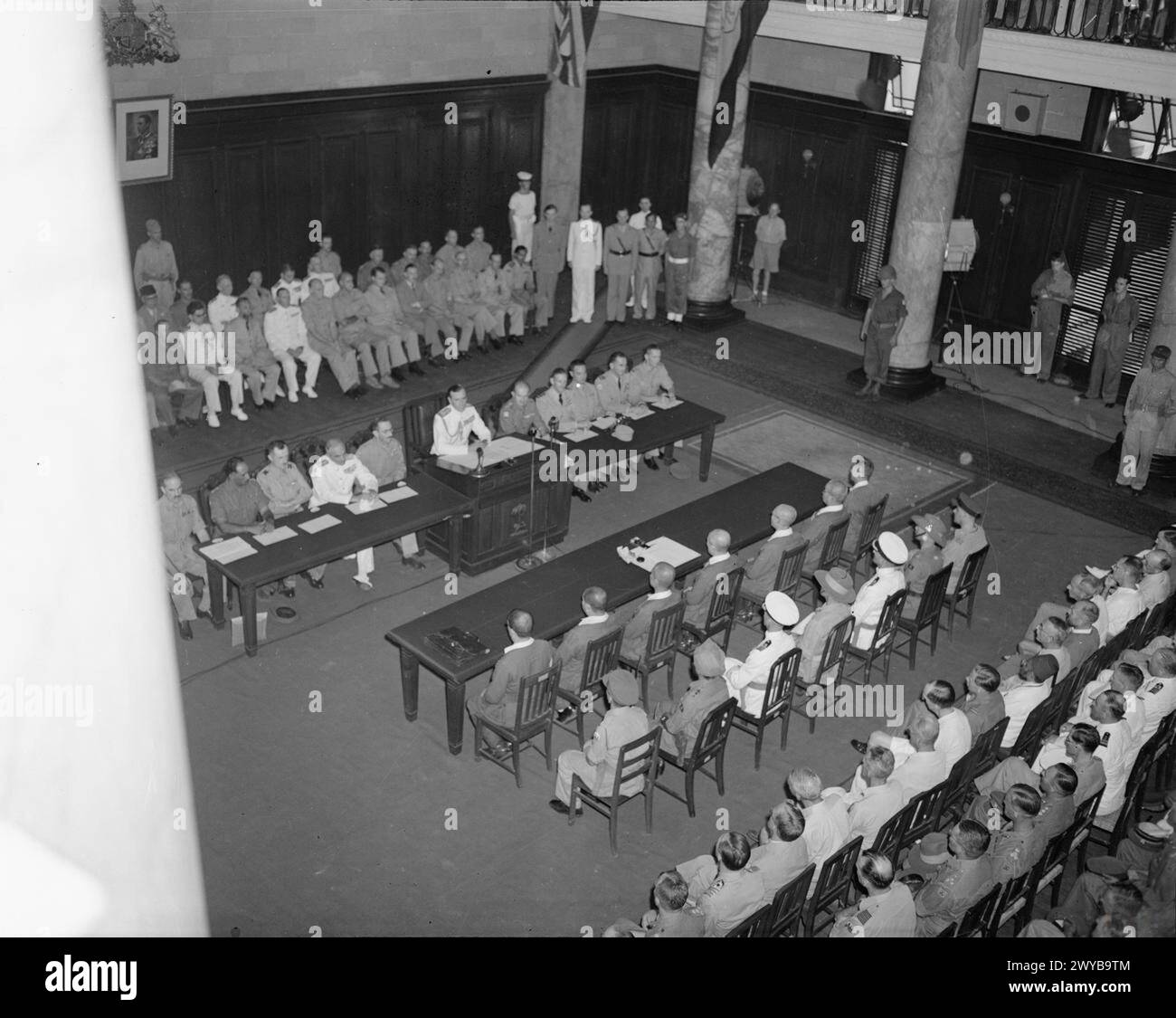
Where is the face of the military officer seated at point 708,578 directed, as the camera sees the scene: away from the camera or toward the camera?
away from the camera

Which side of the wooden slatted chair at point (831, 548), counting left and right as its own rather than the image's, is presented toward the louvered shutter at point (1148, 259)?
right

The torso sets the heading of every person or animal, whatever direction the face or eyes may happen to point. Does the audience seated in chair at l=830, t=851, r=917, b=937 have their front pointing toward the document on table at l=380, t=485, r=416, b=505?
yes

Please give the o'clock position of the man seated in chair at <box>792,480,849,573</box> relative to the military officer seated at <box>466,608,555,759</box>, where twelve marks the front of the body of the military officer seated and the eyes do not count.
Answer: The man seated in chair is roughly at 3 o'clock from the military officer seated.

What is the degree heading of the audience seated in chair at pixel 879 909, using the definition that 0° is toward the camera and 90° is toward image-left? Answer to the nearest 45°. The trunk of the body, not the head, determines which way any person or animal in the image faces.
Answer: approximately 135°

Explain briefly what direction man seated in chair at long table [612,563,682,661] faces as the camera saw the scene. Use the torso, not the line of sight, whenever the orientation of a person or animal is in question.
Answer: facing away from the viewer and to the left of the viewer

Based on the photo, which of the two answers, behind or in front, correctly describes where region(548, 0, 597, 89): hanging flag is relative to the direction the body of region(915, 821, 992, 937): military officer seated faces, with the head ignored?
in front

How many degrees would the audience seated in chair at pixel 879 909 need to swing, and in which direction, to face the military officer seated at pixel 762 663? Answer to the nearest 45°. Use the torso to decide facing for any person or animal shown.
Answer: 0° — they already face them

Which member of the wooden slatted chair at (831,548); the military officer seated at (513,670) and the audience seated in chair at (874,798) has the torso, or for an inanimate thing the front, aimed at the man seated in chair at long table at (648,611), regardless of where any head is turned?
the audience seated in chair at (874,798)

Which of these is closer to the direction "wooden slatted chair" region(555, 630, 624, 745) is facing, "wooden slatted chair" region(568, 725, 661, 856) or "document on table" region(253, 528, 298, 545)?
the document on table

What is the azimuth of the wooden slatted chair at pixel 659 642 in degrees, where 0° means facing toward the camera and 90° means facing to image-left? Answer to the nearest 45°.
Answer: approximately 135°

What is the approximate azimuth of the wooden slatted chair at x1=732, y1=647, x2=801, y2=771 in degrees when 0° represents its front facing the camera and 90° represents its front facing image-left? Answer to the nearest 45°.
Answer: approximately 135°

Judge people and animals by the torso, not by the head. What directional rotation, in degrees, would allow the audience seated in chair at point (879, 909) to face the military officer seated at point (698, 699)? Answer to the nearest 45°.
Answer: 0° — they already face them

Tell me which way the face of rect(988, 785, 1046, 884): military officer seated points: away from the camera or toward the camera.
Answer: away from the camera

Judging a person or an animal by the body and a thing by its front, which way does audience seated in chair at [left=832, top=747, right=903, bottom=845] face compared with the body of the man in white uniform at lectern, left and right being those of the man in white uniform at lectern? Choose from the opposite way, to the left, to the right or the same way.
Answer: the opposite way
